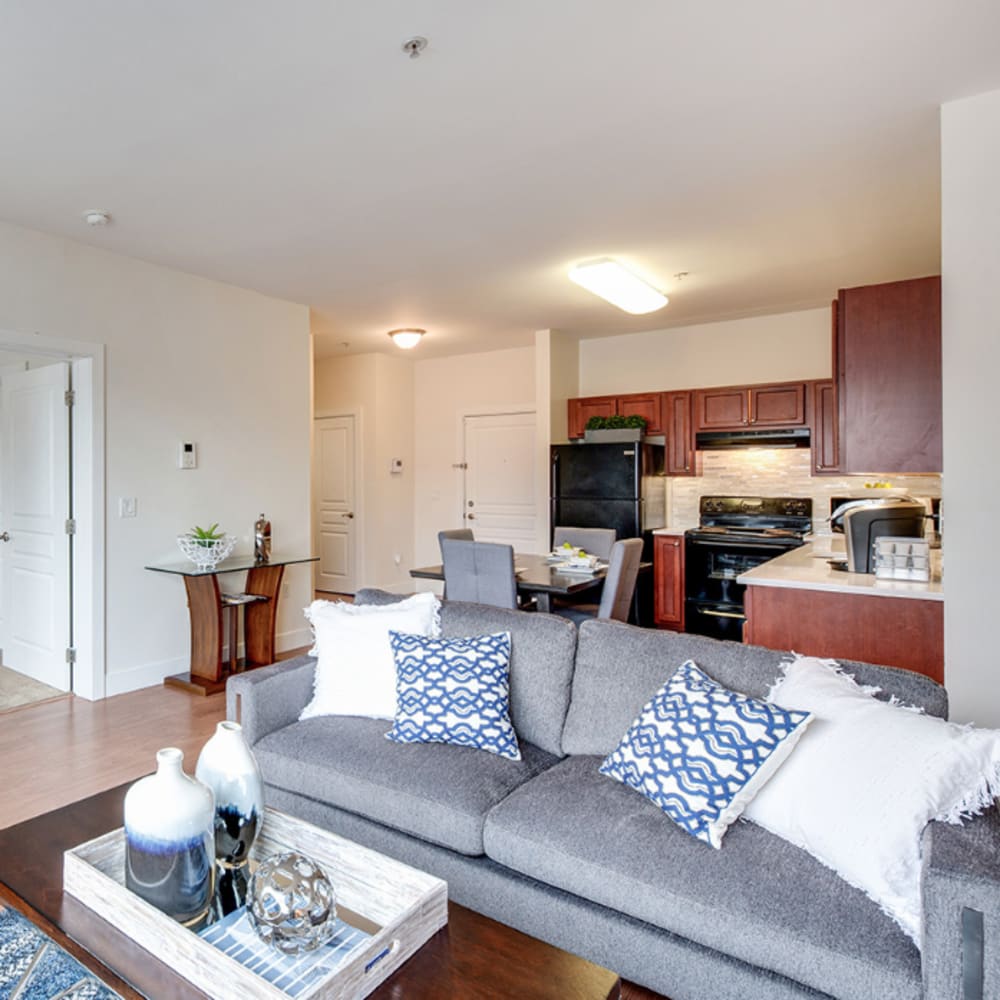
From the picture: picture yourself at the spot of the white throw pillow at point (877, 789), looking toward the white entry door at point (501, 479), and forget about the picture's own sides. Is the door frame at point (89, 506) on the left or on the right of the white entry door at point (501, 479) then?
left

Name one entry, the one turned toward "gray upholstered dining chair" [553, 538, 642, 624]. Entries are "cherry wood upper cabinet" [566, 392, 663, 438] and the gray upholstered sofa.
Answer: the cherry wood upper cabinet

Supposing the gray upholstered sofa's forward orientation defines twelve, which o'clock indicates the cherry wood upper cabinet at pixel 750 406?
The cherry wood upper cabinet is roughly at 5 o'clock from the gray upholstered sofa.

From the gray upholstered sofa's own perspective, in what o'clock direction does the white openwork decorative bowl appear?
The white openwork decorative bowl is roughly at 3 o'clock from the gray upholstered sofa.

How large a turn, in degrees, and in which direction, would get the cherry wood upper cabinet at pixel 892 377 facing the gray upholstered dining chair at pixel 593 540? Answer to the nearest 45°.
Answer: approximately 45° to its right

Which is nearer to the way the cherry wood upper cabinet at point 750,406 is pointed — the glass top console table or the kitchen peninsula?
the kitchen peninsula

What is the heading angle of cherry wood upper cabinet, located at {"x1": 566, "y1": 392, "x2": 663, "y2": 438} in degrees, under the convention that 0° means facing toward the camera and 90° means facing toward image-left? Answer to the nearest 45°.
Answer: approximately 0°

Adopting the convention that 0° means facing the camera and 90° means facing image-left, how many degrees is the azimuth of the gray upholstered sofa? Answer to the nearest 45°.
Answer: approximately 45°

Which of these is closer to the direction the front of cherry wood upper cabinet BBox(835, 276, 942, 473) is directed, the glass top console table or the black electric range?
the glass top console table

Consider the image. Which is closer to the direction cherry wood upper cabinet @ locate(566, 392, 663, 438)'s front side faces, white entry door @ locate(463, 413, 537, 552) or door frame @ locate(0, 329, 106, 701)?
the door frame

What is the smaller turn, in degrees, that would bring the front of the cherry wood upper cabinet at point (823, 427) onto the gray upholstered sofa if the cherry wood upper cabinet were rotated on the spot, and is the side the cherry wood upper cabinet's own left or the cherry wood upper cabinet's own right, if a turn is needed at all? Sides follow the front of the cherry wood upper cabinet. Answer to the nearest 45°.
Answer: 0° — it already faces it

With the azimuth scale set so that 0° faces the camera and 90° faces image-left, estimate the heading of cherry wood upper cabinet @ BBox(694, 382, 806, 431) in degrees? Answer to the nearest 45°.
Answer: approximately 0°

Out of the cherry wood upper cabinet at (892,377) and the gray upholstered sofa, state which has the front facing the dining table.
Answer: the cherry wood upper cabinet
